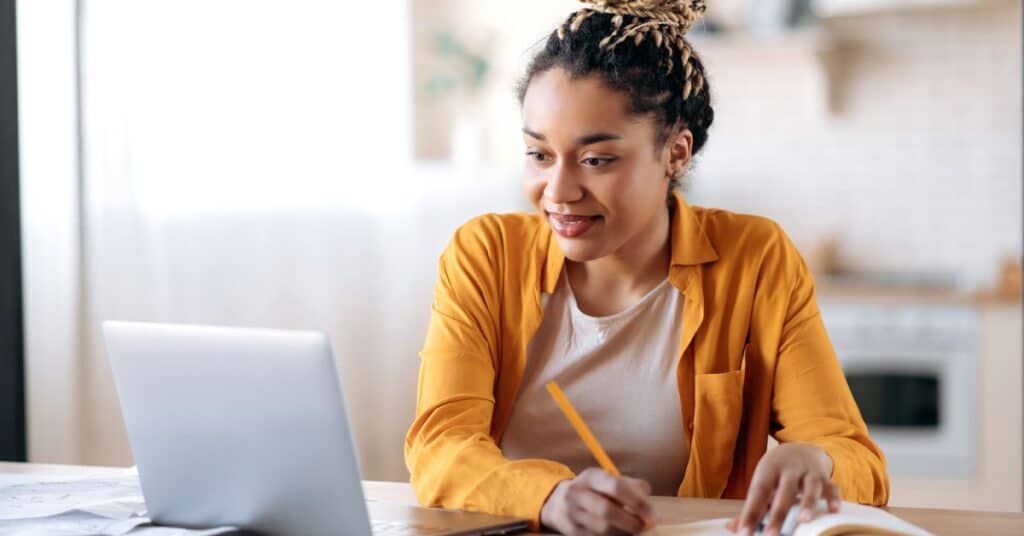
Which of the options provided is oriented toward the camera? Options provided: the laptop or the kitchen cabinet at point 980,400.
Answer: the kitchen cabinet

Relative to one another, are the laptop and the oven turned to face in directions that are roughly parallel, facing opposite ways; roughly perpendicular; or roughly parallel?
roughly parallel, facing opposite ways

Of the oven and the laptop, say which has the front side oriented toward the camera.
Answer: the oven

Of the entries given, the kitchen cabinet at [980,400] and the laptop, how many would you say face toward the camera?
1

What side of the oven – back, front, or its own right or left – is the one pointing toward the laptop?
front

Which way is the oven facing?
toward the camera

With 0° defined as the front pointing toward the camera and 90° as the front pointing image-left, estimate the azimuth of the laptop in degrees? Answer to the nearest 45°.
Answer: approximately 225°

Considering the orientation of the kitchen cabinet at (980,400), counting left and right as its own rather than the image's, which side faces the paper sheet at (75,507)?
front

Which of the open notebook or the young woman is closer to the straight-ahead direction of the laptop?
the young woman

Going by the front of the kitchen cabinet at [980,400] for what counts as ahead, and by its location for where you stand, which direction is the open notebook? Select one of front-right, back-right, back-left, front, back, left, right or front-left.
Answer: front

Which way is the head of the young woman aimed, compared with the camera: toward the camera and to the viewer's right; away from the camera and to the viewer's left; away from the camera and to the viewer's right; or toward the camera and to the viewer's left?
toward the camera and to the viewer's left

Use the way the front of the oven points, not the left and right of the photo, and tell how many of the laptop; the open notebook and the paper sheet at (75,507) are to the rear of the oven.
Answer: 0

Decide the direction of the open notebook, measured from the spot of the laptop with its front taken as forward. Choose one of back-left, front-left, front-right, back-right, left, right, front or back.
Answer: front-right

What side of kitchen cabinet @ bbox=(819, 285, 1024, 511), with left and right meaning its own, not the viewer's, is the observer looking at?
front

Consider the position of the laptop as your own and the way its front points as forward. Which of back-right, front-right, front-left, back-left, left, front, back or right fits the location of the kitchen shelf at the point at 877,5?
front

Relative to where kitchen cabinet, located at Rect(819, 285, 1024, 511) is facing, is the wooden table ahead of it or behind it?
ahead

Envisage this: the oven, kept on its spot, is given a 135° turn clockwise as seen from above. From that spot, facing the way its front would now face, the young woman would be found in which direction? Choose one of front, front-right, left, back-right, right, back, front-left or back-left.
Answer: back-left

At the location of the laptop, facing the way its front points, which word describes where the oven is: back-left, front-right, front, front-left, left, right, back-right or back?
front

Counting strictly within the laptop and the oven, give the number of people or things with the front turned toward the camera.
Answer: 1
